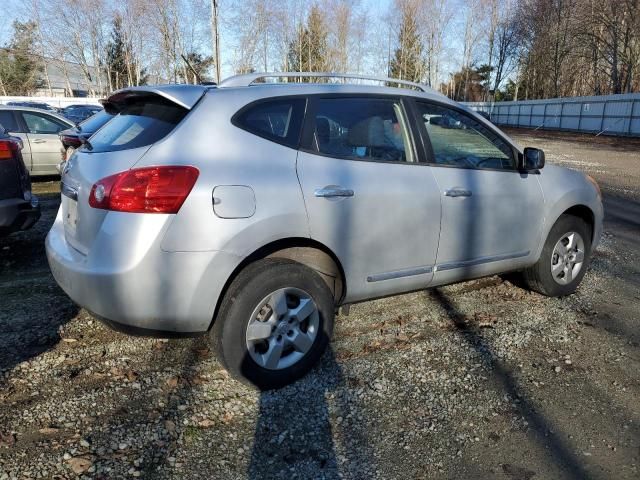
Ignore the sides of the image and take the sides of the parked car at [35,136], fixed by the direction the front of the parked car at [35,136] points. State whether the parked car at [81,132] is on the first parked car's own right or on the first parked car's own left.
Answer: on the first parked car's own right

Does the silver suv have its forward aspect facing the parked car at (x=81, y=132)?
no

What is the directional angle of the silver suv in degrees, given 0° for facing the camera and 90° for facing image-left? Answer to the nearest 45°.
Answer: approximately 225°

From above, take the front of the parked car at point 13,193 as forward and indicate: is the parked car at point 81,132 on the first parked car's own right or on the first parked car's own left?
on the first parked car's own right

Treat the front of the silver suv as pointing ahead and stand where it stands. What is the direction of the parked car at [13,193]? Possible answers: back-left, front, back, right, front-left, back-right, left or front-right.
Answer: left

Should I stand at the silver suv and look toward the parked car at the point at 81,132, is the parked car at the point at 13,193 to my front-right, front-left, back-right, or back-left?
front-left
